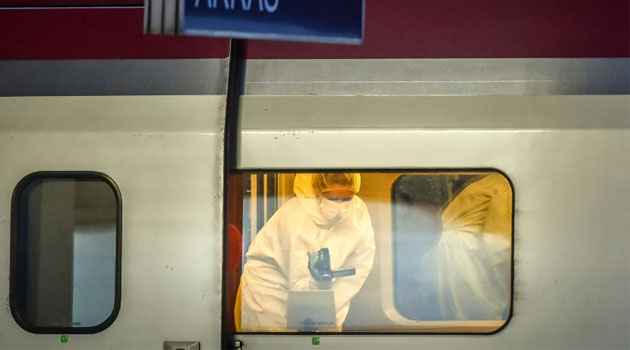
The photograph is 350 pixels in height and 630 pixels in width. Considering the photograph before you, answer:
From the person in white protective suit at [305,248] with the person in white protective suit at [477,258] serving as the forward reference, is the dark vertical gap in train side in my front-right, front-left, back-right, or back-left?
back-right

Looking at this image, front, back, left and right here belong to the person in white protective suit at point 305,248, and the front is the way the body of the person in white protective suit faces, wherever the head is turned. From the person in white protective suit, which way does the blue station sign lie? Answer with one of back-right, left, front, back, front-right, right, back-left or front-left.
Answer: front-right

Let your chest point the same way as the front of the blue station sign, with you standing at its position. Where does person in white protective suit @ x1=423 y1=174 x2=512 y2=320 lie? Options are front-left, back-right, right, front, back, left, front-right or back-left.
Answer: back-left

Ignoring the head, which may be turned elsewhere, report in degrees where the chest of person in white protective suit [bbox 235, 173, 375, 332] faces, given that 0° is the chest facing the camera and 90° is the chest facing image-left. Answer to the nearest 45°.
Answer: approximately 315°

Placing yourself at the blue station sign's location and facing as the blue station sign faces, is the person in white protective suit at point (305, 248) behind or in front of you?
behind

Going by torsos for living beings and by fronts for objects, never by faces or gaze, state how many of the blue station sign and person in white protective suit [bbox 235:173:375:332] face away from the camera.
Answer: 0
